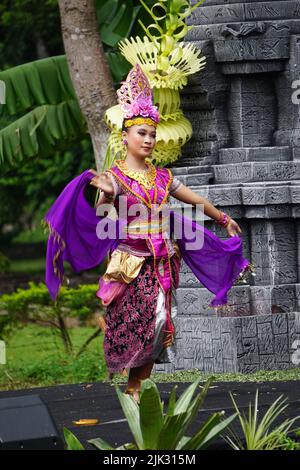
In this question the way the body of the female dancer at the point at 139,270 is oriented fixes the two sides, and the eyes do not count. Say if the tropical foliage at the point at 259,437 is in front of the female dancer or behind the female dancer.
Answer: in front

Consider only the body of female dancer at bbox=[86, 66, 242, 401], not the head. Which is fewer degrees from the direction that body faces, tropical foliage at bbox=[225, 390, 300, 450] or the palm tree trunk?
the tropical foliage

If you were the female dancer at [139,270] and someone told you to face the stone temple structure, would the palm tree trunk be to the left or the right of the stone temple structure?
left

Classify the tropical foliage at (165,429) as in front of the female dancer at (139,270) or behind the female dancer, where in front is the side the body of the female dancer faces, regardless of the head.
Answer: in front

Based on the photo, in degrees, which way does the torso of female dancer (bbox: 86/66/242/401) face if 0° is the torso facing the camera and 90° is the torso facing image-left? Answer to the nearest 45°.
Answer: approximately 315°

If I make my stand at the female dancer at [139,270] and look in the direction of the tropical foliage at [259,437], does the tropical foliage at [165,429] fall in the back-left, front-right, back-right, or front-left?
front-right

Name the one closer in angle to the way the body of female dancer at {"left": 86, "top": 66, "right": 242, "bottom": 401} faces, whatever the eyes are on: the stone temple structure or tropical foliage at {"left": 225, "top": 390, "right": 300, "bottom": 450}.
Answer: the tropical foliage

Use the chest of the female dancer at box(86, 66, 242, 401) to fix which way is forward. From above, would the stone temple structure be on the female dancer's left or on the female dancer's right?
on the female dancer's left
